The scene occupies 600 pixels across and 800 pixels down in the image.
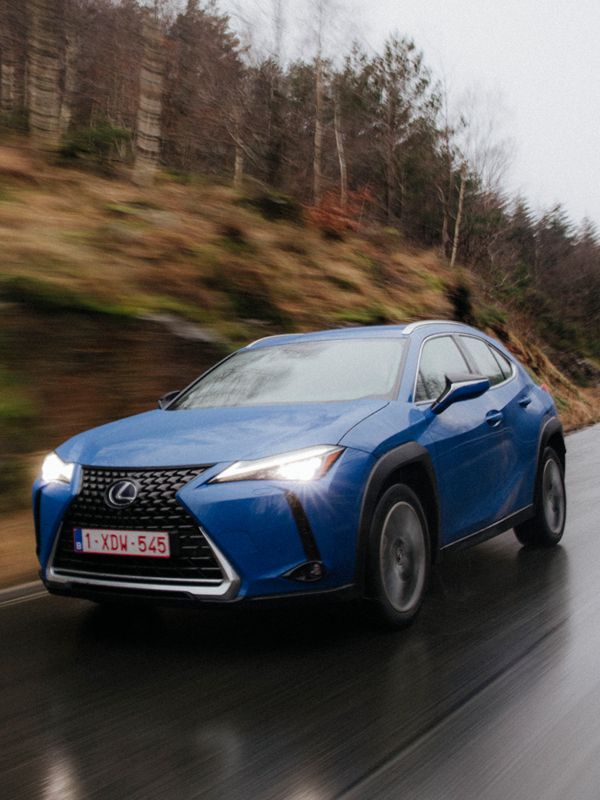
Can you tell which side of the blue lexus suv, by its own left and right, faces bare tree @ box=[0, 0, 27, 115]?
right

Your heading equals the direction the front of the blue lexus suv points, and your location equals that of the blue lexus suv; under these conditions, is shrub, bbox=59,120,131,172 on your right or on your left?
on your right

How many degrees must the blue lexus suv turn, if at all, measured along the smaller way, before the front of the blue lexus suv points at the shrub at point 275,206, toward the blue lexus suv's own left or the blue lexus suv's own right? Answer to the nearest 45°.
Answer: approximately 135° to the blue lexus suv's own right

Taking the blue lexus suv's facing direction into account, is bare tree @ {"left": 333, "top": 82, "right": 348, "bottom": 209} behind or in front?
behind

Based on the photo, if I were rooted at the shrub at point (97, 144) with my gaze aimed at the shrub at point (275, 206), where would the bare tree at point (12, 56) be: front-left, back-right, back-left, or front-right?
back-left

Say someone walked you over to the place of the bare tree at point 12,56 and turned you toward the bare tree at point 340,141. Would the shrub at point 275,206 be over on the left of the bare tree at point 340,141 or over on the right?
right

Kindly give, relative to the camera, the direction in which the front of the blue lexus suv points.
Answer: facing the viewer and to the left of the viewer
